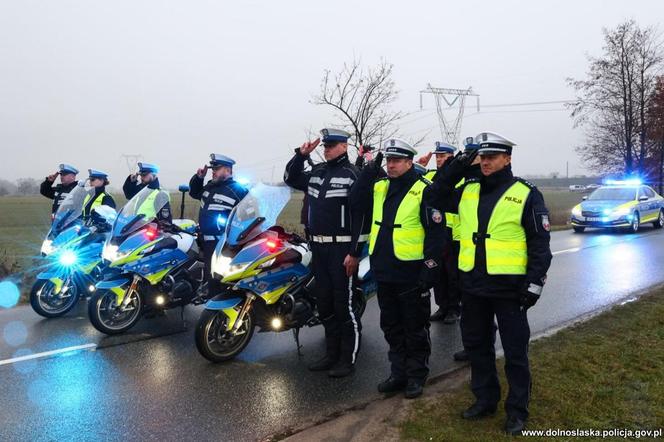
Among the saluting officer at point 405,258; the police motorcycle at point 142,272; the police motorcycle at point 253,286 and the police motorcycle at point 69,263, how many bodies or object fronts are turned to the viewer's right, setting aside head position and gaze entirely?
0

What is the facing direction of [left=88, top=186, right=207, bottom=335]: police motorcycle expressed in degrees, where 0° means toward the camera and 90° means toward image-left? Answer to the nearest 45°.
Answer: approximately 45°

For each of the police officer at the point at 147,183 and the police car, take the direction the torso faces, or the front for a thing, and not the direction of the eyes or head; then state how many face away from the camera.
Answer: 0

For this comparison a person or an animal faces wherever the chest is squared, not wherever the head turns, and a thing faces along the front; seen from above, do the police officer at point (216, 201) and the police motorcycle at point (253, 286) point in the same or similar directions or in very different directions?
same or similar directions

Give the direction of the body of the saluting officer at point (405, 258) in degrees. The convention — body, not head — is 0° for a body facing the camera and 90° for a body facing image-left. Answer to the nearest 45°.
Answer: approximately 45°

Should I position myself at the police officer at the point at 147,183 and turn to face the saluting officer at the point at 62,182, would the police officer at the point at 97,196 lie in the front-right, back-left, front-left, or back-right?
front-left

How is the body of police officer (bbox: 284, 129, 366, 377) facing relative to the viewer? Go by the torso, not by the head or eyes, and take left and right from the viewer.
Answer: facing the viewer and to the left of the viewer

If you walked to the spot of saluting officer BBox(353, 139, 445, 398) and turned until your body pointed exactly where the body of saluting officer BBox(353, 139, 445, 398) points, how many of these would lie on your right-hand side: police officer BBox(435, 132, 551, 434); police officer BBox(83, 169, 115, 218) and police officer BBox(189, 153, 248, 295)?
2

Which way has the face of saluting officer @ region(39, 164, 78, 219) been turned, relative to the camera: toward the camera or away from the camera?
toward the camera

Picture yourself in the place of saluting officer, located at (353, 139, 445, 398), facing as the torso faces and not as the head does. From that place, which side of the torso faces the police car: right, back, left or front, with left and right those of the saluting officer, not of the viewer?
back

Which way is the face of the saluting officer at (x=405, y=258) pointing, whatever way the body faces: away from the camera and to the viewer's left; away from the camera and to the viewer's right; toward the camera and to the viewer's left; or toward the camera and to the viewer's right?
toward the camera and to the viewer's left

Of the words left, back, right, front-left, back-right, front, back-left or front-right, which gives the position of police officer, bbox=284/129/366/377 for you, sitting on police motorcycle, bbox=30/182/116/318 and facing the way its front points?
left

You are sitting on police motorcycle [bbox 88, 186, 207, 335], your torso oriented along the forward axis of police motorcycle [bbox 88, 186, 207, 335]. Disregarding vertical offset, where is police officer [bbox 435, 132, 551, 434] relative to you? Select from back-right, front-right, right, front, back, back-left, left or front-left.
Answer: left

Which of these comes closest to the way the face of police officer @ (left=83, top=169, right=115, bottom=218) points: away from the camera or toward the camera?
toward the camera

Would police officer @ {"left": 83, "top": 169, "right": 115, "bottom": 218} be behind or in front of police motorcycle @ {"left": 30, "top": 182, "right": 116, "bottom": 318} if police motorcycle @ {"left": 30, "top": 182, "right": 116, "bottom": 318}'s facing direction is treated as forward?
behind
